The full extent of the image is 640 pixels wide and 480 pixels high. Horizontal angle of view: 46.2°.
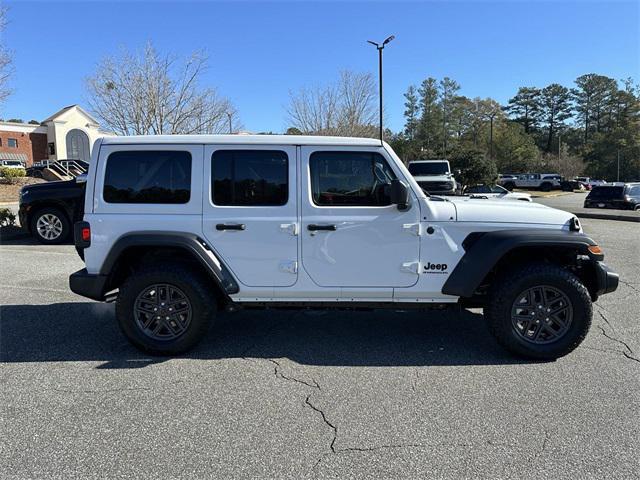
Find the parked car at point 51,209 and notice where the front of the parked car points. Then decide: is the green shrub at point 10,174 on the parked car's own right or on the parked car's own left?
on the parked car's own right

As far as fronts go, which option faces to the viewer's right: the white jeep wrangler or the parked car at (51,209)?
the white jeep wrangler

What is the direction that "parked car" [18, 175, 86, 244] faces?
to the viewer's left

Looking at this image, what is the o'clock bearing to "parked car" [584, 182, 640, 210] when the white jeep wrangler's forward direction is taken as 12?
The parked car is roughly at 10 o'clock from the white jeep wrangler.

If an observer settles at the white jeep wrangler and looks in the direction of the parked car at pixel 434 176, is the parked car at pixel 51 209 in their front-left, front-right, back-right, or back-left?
front-left

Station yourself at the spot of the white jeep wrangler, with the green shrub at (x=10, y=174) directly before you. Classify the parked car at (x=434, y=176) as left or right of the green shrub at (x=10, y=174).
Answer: right

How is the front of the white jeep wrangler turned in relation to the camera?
facing to the right of the viewer

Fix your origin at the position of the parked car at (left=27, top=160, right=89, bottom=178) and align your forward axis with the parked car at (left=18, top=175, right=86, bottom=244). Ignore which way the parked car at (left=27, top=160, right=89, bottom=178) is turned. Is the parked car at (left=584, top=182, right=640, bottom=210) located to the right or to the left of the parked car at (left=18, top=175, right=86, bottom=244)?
left
